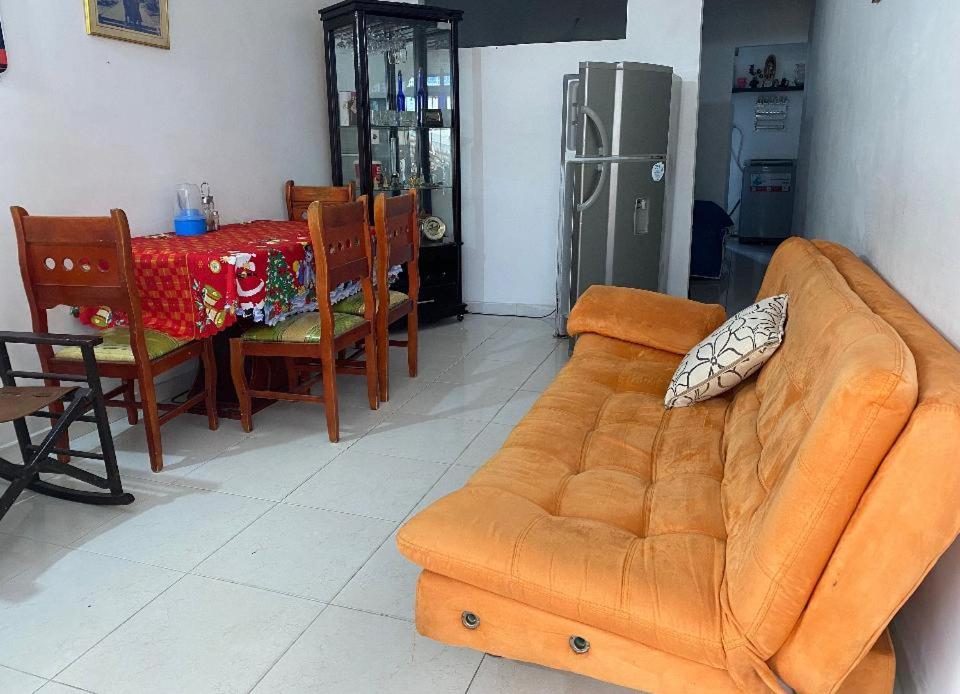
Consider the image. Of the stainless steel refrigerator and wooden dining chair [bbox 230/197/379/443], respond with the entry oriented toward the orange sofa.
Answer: the stainless steel refrigerator

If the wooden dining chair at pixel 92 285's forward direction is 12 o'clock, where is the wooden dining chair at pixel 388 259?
the wooden dining chair at pixel 388 259 is roughly at 1 o'clock from the wooden dining chair at pixel 92 285.

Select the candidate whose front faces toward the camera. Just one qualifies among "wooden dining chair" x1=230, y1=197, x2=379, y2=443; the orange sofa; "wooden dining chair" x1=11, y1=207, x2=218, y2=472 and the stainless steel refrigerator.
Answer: the stainless steel refrigerator

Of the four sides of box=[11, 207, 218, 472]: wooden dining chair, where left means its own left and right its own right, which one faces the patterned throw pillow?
right

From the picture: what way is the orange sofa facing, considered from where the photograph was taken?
facing to the left of the viewer

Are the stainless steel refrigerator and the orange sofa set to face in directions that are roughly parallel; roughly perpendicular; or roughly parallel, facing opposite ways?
roughly perpendicular

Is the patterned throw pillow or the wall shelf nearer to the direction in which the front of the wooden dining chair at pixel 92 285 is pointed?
the wall shelf

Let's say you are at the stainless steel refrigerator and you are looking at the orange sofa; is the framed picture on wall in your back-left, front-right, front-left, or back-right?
front-right

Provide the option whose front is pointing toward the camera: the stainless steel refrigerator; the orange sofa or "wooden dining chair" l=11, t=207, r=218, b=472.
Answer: the stainless steel refrigerator

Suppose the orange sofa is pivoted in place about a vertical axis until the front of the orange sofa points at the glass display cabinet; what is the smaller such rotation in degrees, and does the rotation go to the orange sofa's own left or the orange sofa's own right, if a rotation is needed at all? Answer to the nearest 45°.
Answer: approximately 45° to the orange sofa's own right

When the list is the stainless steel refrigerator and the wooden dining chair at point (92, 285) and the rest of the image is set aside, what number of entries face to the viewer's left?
0

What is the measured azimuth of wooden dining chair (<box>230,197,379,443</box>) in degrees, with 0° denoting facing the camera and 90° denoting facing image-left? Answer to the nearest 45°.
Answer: approximately 135°

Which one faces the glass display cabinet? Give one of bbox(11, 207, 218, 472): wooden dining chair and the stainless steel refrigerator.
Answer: the wooden dining chair

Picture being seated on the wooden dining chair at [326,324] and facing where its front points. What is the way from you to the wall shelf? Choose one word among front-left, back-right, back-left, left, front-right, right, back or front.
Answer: right

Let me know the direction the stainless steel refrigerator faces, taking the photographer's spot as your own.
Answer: facing the viewer

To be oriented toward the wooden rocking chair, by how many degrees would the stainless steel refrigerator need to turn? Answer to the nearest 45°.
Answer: approximately 45° to its right

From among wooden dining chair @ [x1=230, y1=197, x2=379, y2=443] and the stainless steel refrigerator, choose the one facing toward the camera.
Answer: the stainless steel refrigerator

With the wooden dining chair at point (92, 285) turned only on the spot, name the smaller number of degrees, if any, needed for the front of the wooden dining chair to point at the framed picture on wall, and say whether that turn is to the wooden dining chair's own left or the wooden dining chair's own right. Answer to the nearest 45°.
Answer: approximately 45° to the wooden dining chair's own left
